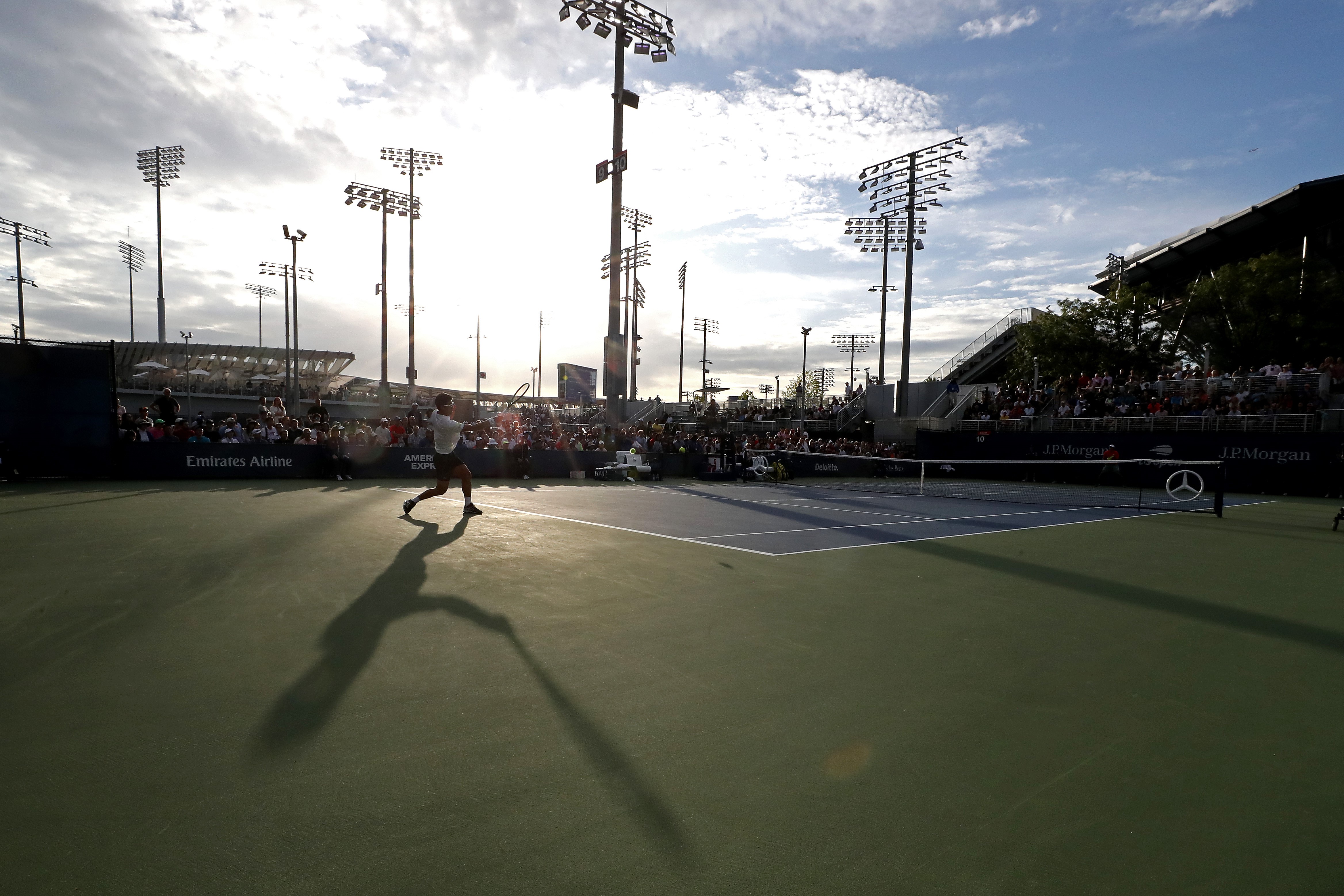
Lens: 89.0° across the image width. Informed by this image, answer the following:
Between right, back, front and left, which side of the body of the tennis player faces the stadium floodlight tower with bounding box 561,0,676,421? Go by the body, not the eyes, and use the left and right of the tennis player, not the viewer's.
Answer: left

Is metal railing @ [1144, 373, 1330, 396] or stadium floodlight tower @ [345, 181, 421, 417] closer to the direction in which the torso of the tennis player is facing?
the metal railing

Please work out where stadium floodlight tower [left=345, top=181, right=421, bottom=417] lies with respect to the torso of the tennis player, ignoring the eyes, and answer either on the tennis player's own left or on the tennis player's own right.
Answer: on the tennis player's own left

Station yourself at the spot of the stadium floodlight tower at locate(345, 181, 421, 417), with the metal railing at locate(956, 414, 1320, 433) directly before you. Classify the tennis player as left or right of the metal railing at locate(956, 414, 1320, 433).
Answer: right

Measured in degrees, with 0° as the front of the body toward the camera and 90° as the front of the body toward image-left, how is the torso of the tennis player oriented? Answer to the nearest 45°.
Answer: approximately 270°
